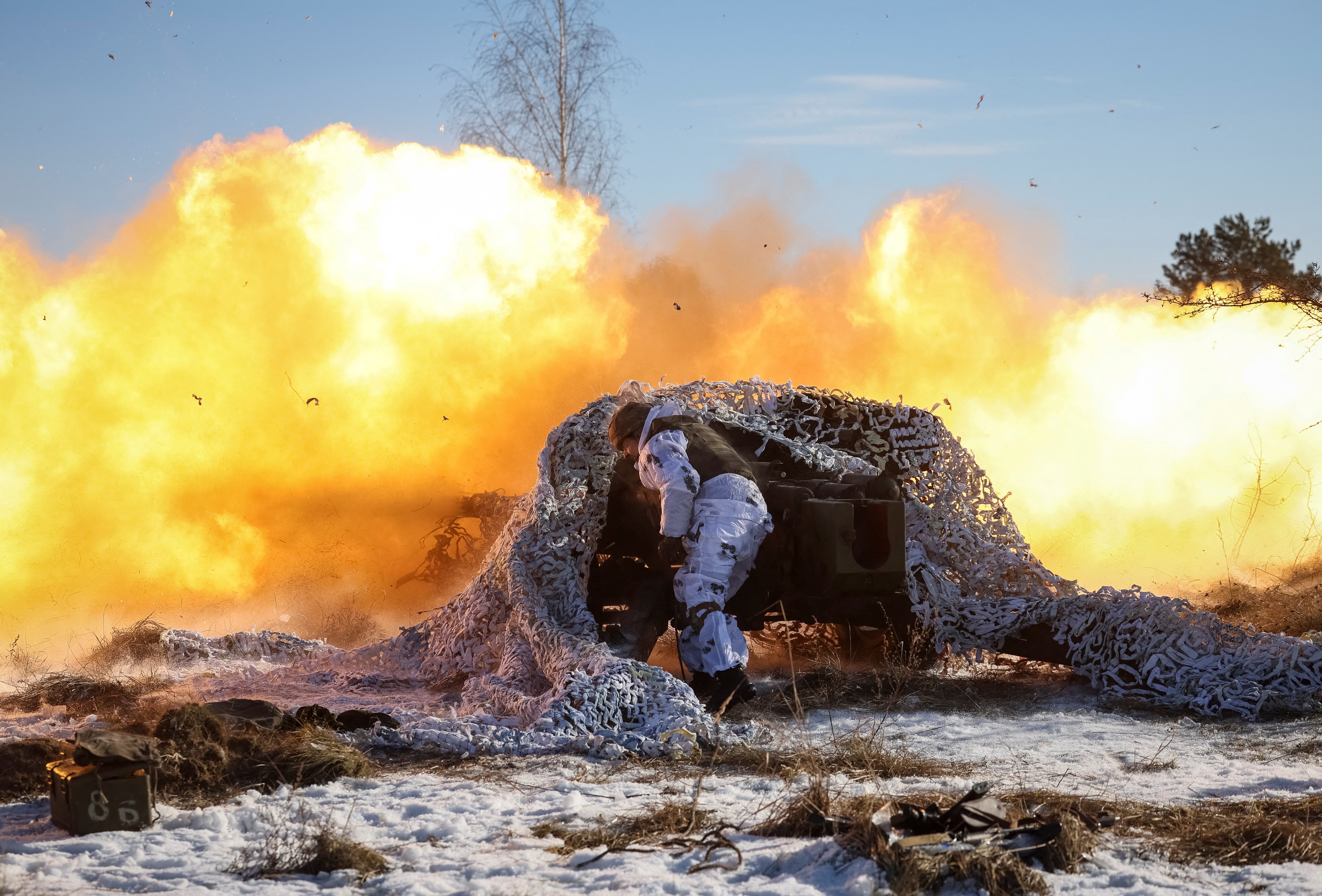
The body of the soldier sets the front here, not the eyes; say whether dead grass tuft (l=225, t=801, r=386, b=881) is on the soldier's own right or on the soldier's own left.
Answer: on the soldier's own left

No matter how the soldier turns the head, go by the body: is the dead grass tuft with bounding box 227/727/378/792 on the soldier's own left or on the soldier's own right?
on the soldier's own left

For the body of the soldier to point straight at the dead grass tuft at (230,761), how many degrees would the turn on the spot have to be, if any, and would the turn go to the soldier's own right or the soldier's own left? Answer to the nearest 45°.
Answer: approximately 45° to the soldier's own left

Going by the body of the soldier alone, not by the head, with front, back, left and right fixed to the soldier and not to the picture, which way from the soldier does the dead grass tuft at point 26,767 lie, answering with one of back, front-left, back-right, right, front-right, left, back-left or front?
front-left

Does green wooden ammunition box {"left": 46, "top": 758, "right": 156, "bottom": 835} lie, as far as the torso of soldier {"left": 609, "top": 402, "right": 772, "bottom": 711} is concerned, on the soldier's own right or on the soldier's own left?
on the soldier's own left

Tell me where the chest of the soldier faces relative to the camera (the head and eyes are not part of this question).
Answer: to the viewer's left

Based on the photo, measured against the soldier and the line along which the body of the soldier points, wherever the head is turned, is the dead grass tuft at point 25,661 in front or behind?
in front

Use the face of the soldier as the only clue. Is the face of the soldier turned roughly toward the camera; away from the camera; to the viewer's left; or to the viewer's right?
to the viewer's left

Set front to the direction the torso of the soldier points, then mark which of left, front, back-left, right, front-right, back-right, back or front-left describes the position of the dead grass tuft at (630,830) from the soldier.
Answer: left

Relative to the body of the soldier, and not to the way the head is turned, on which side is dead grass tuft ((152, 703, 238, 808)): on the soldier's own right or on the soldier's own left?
on the soldier's own left
